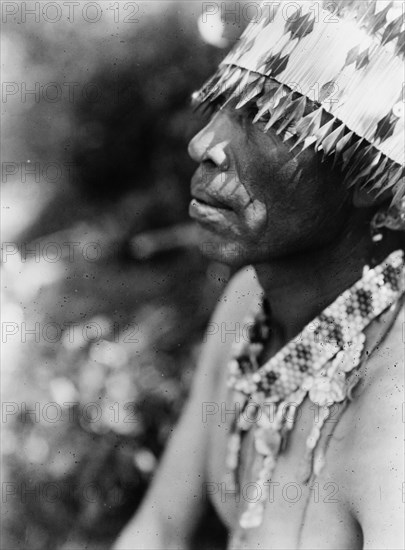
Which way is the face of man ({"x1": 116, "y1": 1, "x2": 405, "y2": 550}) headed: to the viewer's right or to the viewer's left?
to the viewer's left

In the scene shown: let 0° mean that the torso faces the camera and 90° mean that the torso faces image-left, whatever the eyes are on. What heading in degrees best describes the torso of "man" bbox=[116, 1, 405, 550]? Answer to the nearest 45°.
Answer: approximately 45°
